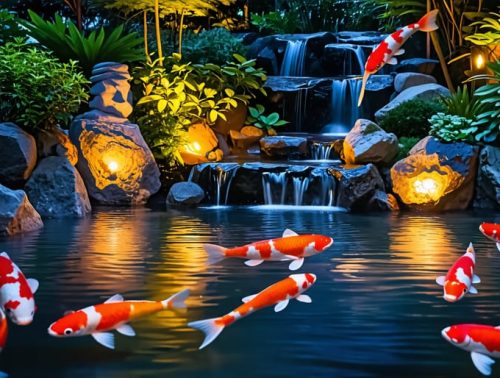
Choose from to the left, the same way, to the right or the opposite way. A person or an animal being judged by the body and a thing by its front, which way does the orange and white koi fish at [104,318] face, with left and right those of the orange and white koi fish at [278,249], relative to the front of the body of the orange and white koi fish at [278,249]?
the opposite way

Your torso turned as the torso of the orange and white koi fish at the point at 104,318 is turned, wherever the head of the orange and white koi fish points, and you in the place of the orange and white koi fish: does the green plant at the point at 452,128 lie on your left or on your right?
on your right

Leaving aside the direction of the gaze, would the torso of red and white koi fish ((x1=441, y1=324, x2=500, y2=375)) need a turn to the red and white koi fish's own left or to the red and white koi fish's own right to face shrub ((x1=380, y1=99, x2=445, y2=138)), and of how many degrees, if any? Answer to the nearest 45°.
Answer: approximately 90° to the red and white koi fish's own right

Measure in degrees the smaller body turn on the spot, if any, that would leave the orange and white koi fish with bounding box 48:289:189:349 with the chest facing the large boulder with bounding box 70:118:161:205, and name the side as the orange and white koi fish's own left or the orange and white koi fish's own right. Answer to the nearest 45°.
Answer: approximately 90° to the orange and white koi fish's own right

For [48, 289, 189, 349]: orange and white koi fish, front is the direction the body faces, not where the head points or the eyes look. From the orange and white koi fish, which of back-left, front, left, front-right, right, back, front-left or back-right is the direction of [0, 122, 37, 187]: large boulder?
right

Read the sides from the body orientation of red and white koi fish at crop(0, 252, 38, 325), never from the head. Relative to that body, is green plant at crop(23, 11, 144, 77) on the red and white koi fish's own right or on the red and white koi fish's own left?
on the red and white koi fish's own left

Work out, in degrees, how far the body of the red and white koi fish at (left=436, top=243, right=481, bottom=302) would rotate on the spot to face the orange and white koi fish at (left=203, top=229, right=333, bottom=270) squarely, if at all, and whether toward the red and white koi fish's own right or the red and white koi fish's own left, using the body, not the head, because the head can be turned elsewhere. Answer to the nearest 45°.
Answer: approximately 45° to the red and white koi fish's own right

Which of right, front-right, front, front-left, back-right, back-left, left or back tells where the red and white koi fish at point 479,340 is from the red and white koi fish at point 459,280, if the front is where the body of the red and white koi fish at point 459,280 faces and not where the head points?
front-left

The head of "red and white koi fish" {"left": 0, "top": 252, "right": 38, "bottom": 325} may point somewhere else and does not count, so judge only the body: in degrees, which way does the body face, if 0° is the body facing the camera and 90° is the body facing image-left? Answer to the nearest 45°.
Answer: approximately 315°

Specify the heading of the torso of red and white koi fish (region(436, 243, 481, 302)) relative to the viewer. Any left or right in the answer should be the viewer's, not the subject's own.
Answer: facing the viewer and to the left of the viewer

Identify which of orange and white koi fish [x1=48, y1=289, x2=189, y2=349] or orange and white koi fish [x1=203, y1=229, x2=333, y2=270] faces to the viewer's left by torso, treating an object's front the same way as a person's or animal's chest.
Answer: orange and white koi fish [x1=48, y1=289, x2=189, y2=349]

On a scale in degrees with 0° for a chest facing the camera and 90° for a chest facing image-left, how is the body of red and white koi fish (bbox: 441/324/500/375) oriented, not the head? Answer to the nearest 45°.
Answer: approximately 90°

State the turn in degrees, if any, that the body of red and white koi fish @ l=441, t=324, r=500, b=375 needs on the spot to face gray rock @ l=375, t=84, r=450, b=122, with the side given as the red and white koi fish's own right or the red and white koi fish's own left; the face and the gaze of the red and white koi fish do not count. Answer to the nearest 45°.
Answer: approximately 90° to the red and white koi fish's own right

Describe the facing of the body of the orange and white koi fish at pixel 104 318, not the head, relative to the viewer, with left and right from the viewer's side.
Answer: facing to the left of the viewer

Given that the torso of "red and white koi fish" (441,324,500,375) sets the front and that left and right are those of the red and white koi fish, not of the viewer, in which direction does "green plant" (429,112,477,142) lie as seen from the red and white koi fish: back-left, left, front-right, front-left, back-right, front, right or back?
right

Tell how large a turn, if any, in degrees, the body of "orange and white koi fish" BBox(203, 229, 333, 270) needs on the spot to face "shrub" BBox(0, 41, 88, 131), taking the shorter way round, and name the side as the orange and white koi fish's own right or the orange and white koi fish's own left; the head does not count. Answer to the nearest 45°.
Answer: approximately 135° to the orange and white koi fish's own left

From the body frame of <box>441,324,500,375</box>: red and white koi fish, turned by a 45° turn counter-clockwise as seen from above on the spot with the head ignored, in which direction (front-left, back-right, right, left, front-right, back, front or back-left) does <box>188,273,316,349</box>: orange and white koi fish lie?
front-right

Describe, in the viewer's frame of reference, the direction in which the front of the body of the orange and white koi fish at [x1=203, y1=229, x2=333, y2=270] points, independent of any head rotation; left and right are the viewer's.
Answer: facing to the right of the viewer

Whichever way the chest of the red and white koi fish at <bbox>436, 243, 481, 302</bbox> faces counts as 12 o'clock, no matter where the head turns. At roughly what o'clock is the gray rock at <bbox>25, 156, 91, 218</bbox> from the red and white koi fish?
The gray rock is roughly at 3 o'clock from the red and white koi fish.

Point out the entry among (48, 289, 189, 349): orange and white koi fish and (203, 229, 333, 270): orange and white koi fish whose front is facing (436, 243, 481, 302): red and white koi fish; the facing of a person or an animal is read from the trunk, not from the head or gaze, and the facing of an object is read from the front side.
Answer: (203, 229, 333, 270): orange and white koi fish

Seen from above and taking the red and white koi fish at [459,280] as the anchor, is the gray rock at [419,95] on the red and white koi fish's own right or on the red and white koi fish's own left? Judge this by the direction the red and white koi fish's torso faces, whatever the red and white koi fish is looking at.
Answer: on the red and white koi fish's own right
